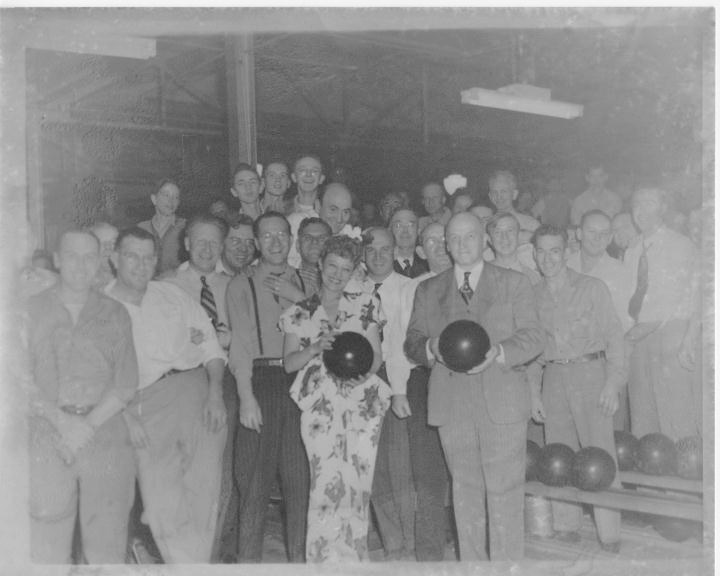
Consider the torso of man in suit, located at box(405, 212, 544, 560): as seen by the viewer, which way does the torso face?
toward the camera

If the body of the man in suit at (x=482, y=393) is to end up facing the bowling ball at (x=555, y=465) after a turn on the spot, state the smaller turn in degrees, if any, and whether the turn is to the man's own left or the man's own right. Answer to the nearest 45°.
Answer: approximately 135° to the man's own left

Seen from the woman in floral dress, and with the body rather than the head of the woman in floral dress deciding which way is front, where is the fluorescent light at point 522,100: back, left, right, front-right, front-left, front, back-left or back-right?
back-left

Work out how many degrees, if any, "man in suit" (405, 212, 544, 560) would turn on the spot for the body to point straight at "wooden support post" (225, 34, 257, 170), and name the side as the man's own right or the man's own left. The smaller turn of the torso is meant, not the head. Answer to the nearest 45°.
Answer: approximately 135° to the man's own right

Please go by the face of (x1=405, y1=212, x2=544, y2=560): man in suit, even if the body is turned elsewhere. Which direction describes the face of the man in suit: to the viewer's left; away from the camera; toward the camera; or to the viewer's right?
toward the camera

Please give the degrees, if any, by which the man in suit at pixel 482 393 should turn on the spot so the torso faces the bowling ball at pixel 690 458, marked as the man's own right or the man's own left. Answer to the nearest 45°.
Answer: approximately 135° to the man's own left

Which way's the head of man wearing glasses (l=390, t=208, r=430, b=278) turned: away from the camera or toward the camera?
toward the camera

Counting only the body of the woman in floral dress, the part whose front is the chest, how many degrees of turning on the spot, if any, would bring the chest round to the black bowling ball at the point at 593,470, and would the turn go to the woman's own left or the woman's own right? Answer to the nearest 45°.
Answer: approximately 90° to the woman's own left

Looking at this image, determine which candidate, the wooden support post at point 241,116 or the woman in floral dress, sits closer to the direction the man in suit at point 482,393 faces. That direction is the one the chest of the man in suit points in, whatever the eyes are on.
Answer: the woman in floral dress

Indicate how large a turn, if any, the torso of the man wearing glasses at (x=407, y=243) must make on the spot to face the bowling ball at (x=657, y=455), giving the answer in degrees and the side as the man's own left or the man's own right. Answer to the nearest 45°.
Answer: approximately 90° to the man's own left

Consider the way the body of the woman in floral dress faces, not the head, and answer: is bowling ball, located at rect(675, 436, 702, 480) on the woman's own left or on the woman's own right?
on the woman's own left

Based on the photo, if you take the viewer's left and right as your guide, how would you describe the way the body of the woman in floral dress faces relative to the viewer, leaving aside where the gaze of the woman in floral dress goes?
facing the viewer

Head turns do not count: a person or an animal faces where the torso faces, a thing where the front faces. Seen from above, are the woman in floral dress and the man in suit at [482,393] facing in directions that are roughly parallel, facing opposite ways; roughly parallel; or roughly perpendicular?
roughly parallel

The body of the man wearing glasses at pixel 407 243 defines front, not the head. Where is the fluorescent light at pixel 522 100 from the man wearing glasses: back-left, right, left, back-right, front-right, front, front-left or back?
back-left
